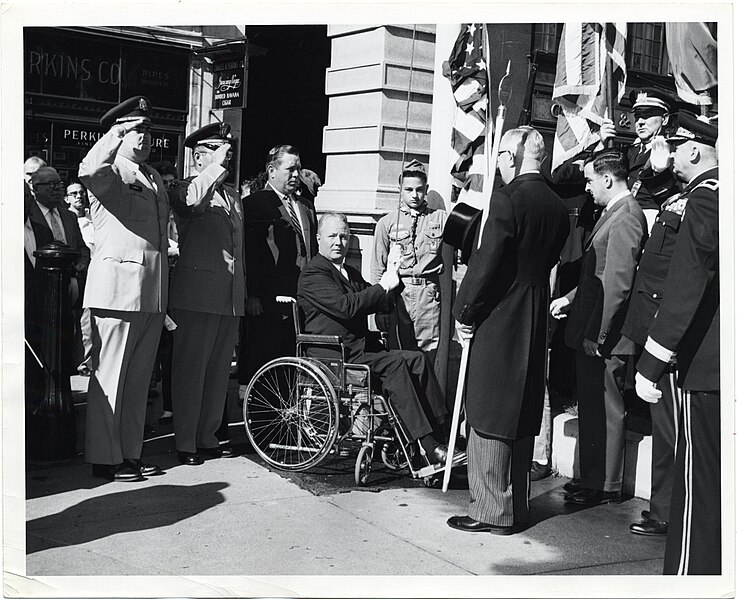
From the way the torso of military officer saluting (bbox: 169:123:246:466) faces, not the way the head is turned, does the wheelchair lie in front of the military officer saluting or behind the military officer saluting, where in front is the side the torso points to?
in front

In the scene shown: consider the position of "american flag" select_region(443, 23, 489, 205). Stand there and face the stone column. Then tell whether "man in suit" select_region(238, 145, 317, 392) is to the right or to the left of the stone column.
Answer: left

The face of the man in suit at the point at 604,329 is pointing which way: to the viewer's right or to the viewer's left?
to the viewer's left

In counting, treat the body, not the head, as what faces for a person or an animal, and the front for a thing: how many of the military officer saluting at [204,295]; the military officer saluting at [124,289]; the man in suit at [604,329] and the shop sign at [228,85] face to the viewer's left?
1

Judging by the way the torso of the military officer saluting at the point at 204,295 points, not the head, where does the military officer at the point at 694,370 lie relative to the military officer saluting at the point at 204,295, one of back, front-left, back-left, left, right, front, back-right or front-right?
front

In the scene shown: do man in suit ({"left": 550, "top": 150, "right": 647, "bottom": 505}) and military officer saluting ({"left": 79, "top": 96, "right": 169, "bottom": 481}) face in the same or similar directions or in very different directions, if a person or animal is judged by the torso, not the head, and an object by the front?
very different directions

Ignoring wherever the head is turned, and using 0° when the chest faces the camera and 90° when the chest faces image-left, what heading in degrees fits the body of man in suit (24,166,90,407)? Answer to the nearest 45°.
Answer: approximately 315°

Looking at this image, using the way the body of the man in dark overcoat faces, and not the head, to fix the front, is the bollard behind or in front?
in front

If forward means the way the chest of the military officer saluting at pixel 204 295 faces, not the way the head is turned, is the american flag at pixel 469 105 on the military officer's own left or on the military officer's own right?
on the military officer's own left

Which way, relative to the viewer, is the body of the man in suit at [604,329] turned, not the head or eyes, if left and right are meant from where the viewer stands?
facing to the left of the viewer

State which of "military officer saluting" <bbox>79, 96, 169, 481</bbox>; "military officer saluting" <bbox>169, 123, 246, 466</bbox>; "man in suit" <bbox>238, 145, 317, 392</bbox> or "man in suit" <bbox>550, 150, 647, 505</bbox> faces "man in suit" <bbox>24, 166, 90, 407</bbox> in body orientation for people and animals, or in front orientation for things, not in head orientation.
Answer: "man in suit" <bbox>550, 150, 647, 505</bbox>

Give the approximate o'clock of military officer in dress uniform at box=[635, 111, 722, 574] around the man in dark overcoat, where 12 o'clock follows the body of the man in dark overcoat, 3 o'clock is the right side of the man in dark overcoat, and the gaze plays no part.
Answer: The military officer in dress uniform is roughly at 6 o'clock from the man in dark overcoat.

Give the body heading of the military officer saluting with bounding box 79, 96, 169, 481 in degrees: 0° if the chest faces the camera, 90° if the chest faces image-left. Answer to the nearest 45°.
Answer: approximately 315°

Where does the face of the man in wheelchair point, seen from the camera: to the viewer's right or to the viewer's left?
to the viewer's right

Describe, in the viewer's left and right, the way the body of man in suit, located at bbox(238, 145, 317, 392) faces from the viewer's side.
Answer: facing the viewer and to the right of the viewer

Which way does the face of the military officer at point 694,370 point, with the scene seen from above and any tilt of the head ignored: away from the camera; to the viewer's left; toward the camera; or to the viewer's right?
to the viewer's left
